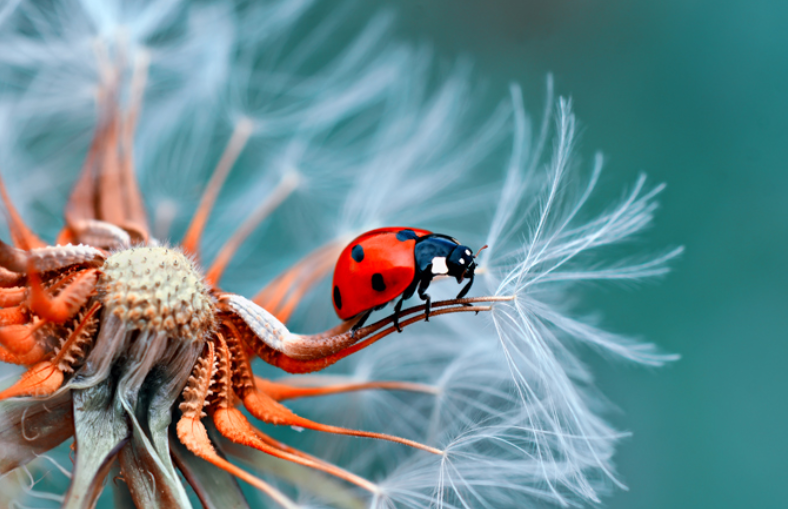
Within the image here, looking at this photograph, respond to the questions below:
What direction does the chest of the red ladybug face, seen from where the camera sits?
to the viewer's right

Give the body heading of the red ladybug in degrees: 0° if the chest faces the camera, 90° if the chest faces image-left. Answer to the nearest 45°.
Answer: approximately 270°
